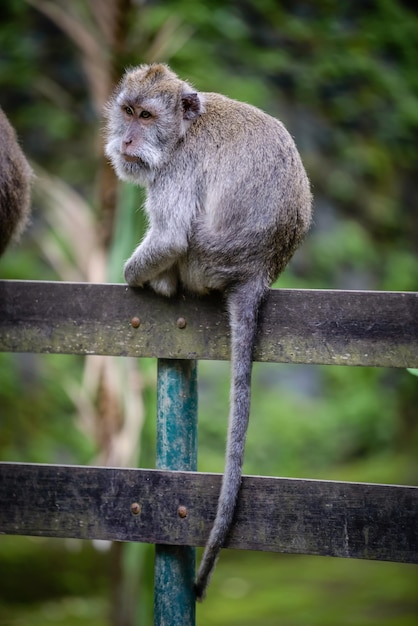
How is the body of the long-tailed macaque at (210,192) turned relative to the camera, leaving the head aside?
to the viewer's left

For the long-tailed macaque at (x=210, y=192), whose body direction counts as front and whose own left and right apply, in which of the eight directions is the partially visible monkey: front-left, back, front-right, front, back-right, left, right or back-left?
front-right
